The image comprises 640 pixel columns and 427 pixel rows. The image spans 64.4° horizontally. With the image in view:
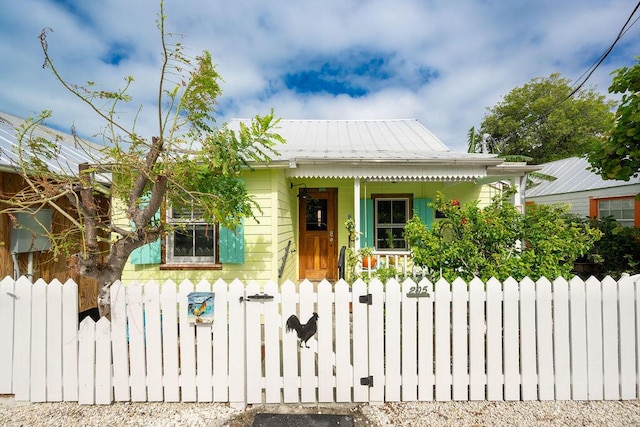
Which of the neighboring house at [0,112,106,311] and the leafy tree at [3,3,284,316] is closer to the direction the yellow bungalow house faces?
the leafy tree

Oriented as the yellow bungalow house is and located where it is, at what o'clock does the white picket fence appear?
The white picket fence is roughly at 12 o'clock from the yellow bungalow house.

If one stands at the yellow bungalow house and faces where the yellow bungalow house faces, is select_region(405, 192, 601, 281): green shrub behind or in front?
in front

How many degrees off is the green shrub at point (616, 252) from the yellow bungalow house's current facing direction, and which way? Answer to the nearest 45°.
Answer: approximately 90° to its left

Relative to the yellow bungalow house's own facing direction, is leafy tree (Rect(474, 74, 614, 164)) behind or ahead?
behind

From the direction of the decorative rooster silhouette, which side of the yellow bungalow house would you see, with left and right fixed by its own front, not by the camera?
front

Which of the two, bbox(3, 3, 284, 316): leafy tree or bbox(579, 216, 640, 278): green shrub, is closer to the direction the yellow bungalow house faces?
the leafy tree

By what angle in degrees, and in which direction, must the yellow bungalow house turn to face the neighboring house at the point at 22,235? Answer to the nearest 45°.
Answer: approximately 45° to its right

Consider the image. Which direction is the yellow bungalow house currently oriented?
toward the camera

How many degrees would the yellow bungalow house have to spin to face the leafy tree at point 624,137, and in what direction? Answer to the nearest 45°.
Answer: approximately 45° to its left
